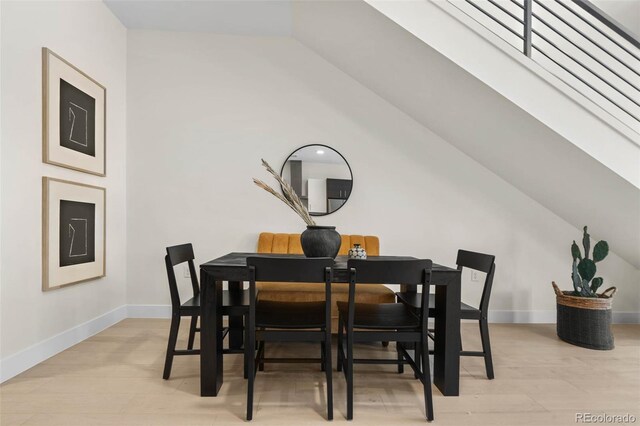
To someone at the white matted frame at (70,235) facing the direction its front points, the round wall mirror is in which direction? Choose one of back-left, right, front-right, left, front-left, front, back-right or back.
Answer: front-left

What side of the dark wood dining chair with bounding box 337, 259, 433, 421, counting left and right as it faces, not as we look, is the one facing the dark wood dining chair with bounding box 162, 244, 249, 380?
left

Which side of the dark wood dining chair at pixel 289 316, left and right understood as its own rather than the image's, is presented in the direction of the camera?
back

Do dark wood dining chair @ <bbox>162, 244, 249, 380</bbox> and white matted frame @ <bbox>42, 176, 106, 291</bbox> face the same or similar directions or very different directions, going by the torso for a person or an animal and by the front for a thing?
same or similar directions

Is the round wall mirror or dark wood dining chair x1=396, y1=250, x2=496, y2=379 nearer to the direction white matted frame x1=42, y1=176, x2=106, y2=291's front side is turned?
the dark wood dining chair

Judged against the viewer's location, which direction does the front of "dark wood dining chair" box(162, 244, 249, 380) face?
facing to the right of the viewer

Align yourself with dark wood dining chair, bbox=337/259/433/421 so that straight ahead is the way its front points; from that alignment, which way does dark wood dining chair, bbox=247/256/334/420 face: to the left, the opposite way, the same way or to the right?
the same way

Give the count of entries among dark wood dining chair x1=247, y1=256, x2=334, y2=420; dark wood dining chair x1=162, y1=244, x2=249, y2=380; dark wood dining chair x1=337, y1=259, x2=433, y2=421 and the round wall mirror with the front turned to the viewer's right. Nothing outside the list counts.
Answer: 1

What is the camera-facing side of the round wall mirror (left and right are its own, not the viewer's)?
front

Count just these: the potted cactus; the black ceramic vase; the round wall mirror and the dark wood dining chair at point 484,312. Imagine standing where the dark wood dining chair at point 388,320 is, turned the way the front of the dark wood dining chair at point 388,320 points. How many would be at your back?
0

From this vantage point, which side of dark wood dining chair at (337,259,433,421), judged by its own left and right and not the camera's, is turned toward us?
back

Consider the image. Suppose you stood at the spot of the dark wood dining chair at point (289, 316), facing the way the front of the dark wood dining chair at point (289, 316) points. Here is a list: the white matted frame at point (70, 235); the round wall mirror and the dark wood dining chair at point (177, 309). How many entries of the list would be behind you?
0

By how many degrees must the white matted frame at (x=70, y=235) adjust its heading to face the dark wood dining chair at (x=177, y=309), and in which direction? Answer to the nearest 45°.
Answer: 0° — it already faces it

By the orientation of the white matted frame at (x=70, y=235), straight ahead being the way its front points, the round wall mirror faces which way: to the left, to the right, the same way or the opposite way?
to the right

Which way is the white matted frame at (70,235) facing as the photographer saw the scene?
facing the viewer and to the right of the viewer

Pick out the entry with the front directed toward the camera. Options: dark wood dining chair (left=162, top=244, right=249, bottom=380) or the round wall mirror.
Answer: the round wall mirror
